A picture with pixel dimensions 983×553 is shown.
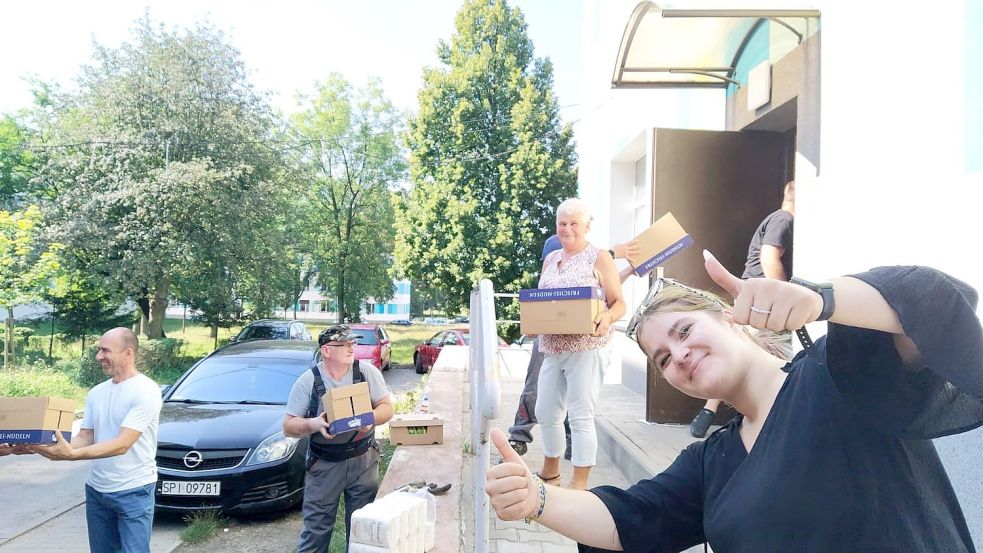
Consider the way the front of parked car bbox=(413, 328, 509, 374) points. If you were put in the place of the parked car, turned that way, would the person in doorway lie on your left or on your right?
on your left

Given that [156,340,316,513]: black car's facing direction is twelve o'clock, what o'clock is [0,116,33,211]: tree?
The tree is roughly at 4 o'clock from the black car.

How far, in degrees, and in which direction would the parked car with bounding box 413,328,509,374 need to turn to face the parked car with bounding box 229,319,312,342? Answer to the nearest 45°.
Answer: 0° — it already faces it

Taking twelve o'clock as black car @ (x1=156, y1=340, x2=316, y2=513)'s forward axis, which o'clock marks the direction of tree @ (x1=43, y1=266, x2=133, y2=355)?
The tree is roughly at 4 o'clock from the black car.

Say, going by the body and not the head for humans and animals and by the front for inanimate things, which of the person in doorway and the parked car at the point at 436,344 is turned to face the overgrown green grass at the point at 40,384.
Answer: the parked car

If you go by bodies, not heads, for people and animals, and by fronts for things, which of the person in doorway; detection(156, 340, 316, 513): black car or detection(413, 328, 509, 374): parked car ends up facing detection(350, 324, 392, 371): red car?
the parked car

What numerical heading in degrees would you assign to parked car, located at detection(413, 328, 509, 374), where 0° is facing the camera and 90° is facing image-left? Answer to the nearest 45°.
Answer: approximately 45°
